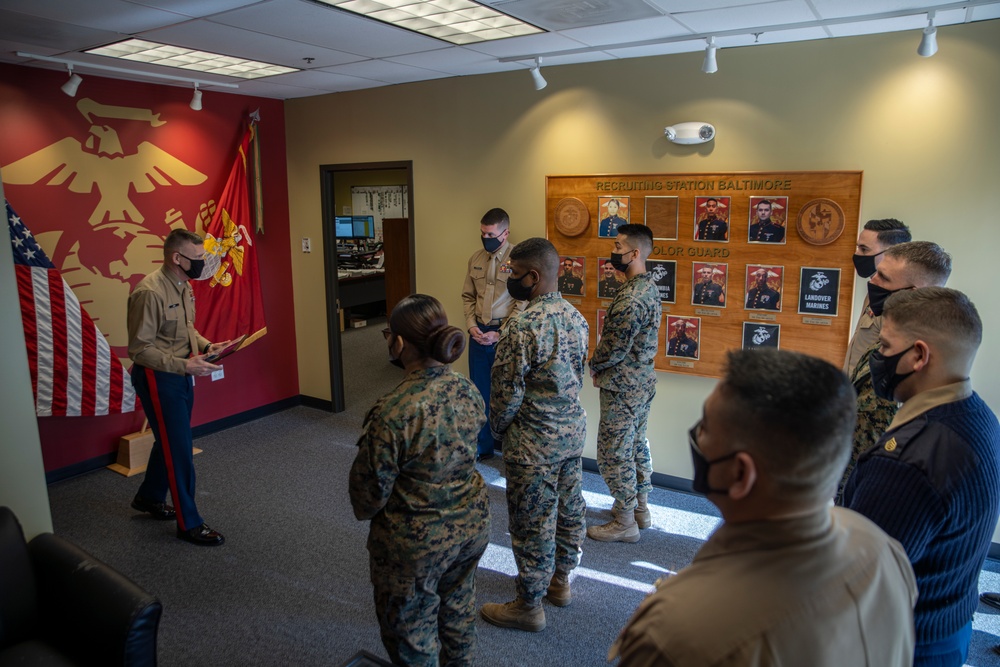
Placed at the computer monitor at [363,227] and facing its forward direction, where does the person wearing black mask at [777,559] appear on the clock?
The person wearing black mask is roughly at 12 o'clock from the computer monitor.

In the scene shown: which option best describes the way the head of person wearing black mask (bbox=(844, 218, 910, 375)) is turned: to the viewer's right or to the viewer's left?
to the viewer's left

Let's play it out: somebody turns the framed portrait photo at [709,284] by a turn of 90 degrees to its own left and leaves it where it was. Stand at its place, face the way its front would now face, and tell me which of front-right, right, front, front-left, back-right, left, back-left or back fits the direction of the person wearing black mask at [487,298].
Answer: back

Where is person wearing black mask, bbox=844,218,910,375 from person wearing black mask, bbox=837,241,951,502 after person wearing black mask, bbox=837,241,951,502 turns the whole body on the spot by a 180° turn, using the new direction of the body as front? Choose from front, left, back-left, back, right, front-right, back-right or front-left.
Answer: left

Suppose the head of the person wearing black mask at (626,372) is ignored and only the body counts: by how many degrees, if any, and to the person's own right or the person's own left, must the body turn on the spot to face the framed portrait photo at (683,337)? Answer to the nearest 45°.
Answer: approximately 135° to the person's own right

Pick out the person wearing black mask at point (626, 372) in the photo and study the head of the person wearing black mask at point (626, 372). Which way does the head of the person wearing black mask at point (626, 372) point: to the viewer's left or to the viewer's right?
to the viewer's left

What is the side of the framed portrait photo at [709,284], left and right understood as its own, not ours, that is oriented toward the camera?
front

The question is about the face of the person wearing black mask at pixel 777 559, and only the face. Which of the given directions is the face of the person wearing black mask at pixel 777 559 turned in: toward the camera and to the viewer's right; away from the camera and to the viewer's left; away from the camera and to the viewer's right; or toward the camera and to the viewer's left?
away from the camera and to the viewer's left

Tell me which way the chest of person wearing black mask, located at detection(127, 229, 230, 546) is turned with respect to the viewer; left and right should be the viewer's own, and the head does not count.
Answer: facing to the right of the viewer

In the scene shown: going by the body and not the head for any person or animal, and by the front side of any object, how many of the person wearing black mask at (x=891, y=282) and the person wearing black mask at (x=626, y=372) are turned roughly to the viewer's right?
0

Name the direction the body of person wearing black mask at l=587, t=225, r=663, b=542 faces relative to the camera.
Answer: to the viewer's left

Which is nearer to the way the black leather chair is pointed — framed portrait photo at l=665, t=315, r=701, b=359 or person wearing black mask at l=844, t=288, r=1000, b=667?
the person wearing black mask

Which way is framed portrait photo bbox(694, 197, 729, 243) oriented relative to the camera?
toward the camera

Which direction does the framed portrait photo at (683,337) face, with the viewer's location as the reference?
facing the viewer
